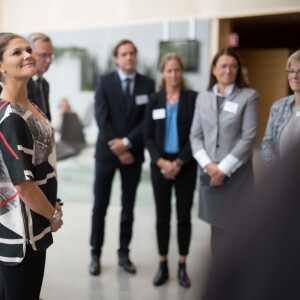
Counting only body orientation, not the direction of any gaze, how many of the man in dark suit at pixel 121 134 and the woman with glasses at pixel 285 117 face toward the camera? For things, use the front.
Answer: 2

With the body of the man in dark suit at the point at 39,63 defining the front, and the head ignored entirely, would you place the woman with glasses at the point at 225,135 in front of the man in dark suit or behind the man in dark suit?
in front

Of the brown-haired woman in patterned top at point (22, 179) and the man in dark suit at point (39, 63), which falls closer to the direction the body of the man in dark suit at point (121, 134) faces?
the brown-haired woman in patterned top

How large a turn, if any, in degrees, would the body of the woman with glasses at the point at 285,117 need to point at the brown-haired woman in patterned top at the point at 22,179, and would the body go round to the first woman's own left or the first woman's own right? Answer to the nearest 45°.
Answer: approximately 45° to the first woman's own right

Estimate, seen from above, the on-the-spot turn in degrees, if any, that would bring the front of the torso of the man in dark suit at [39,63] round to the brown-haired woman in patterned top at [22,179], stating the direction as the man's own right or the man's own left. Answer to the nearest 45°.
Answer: approximately 45° to the man's own right

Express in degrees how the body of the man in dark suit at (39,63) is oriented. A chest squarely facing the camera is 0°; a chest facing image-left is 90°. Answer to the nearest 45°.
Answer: approximately 315°

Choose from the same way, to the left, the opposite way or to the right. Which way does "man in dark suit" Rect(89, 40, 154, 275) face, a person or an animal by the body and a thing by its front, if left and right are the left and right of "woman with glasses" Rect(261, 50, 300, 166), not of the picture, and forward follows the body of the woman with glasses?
the same way

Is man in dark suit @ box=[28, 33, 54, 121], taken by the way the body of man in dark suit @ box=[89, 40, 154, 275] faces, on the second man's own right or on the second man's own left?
on the second man's own right

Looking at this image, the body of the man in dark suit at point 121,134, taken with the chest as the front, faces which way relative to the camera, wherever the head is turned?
toward the camera

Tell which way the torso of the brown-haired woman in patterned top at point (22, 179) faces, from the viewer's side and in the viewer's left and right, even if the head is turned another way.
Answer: facing the viewer and to the right of the viewer

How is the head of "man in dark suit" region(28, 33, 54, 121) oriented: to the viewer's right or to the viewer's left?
to the viewer's right

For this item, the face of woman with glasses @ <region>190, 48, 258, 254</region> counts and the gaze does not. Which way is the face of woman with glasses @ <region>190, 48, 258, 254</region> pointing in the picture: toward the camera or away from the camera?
toward the camera

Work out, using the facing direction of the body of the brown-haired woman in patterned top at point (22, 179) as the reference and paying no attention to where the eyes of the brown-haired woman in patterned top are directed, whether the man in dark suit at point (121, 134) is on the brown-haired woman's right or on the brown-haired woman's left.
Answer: on the brown-haired woman's left

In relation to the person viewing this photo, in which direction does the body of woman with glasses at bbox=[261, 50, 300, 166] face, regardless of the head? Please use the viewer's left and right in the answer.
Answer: facing the viewer

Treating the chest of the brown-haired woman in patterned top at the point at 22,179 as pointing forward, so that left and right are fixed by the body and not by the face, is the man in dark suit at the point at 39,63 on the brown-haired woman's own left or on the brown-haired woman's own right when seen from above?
on the brown-haired woman's own left
